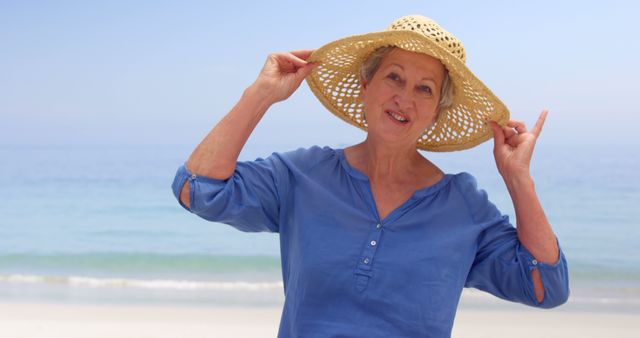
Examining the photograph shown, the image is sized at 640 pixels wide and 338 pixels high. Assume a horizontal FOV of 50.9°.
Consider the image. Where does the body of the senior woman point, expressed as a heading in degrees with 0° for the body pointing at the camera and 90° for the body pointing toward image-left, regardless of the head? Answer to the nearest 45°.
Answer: approximately 0°
